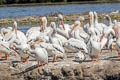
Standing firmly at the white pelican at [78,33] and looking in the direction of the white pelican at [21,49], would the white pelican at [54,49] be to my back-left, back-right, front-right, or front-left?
front-left

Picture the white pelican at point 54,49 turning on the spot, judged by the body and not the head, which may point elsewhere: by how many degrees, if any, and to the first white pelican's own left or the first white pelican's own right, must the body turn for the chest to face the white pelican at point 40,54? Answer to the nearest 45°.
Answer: approximately 45° to the first white pelican's own left

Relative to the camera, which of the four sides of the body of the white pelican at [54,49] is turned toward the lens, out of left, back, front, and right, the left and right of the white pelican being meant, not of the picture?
left

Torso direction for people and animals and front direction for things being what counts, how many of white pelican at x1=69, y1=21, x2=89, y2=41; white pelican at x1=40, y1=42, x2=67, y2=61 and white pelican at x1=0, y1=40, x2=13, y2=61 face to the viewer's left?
3

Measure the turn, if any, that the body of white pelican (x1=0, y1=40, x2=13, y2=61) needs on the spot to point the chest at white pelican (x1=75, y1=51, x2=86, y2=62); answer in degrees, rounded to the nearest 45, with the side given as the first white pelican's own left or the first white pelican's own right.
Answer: approximately 135° to the first white pelican's own left

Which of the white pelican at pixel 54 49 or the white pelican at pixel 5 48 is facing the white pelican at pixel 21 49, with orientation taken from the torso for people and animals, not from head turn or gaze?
the white pelican at pixel 54 49

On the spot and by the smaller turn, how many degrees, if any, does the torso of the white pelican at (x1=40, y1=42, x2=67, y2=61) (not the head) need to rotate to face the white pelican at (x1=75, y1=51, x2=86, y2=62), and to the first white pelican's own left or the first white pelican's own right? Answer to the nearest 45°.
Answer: approximately 180°

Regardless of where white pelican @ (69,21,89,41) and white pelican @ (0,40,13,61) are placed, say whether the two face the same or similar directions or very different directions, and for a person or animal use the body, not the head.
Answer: same or similar directions

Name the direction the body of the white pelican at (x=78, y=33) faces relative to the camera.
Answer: to the viewer's left

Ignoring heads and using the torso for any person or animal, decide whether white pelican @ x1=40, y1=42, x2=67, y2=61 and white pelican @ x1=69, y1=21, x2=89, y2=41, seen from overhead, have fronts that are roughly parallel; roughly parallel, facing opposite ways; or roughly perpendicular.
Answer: roughly parallel

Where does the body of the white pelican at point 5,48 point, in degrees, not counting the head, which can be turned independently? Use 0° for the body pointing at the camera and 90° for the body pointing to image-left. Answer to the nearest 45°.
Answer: approximately 90°

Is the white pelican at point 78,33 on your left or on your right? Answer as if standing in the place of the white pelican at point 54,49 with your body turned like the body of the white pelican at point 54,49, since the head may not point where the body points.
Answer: on your right

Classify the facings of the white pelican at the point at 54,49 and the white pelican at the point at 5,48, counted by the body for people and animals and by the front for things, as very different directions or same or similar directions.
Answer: same or similar directions

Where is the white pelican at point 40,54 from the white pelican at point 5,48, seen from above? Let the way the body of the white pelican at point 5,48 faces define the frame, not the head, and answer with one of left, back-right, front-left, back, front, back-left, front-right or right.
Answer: back-left
